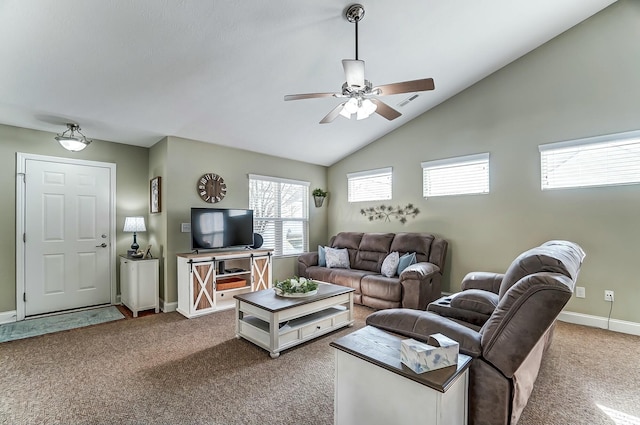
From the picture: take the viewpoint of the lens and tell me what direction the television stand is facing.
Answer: facing the viewer and to the right of the viewer

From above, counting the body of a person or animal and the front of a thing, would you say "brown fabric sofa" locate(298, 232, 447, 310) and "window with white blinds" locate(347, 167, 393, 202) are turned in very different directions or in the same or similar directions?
same or similar directions

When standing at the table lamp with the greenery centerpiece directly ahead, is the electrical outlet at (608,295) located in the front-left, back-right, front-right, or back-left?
front-left

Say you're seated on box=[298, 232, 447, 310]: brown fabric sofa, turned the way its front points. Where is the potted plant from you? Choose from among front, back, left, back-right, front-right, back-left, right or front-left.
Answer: right

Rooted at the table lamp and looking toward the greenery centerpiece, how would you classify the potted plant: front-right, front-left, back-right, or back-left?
front-left

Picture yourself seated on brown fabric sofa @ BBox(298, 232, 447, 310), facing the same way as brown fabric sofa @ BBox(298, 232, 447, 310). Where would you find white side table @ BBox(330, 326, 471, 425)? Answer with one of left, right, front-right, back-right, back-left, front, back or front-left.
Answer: front-left

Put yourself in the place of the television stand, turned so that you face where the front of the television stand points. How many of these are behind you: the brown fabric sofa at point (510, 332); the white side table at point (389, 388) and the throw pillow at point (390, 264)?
0

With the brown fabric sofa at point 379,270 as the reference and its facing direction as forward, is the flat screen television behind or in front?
in front

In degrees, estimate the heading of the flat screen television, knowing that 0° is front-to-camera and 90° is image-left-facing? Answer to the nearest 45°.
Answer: approximately 315°

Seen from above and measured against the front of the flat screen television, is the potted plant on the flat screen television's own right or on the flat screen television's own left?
on the flat screen television's own left

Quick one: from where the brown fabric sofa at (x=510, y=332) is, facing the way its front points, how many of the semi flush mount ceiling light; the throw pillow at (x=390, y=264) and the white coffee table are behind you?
0

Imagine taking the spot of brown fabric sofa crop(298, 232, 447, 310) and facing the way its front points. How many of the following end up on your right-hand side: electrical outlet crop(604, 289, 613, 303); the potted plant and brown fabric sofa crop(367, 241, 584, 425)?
1

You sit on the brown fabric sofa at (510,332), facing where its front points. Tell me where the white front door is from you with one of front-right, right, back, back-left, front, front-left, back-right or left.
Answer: front-left

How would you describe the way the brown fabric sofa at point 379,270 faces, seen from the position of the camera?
facing the viewer and to the left of the viewer
